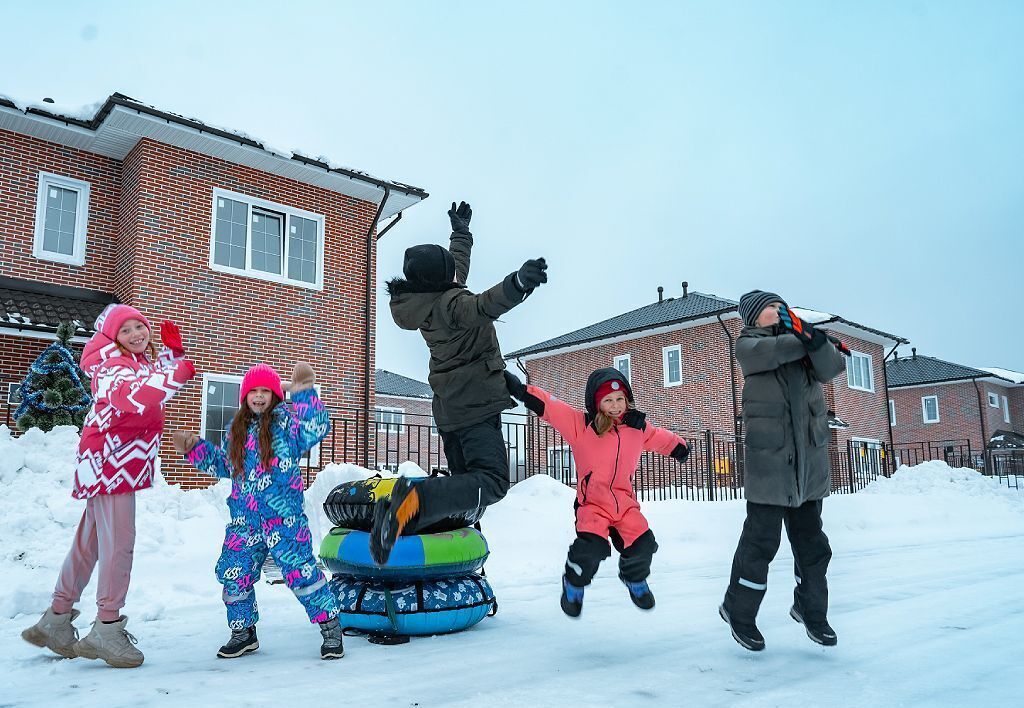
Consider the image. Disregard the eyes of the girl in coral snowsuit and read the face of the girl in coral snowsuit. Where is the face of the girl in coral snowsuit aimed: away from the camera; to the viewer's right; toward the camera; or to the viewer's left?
toward the camera

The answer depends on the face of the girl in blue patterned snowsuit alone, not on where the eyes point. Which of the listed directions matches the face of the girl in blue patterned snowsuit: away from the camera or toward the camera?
toward the camera

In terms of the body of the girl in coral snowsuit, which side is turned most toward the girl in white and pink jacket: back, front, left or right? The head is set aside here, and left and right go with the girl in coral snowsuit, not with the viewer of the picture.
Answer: right

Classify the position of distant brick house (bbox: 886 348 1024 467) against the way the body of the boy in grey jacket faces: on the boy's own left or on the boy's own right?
on the boy's own left

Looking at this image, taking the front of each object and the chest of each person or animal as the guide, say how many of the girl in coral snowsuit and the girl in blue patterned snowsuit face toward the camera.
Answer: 2

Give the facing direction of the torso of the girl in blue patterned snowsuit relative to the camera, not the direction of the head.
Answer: toward the camera

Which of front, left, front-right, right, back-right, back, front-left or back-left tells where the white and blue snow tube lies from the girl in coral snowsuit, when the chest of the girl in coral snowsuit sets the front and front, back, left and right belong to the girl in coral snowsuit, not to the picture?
right

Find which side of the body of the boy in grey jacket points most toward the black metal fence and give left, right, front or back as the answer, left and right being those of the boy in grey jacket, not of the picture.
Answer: back

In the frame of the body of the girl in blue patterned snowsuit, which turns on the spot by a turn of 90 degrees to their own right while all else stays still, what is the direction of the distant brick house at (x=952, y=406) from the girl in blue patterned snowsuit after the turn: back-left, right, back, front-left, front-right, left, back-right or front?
back-right

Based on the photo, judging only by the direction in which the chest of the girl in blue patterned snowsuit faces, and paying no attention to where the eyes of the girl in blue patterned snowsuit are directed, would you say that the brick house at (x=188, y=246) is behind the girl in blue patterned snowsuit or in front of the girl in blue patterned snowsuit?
behind

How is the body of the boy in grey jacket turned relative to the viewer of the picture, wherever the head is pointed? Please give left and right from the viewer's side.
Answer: facing the viewer and to the right of the viewer

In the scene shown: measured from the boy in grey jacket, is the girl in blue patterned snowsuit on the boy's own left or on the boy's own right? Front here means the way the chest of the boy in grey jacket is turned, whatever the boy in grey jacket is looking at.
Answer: on the boy's own right

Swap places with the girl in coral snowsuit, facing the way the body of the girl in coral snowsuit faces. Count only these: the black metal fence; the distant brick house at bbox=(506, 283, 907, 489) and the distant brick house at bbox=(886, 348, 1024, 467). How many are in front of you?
0

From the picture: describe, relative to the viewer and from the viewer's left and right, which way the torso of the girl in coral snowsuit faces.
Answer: facing the viewer

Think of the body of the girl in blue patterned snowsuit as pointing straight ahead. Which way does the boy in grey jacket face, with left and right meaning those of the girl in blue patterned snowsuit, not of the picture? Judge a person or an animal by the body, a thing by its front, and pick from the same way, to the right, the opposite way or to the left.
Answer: the same way
